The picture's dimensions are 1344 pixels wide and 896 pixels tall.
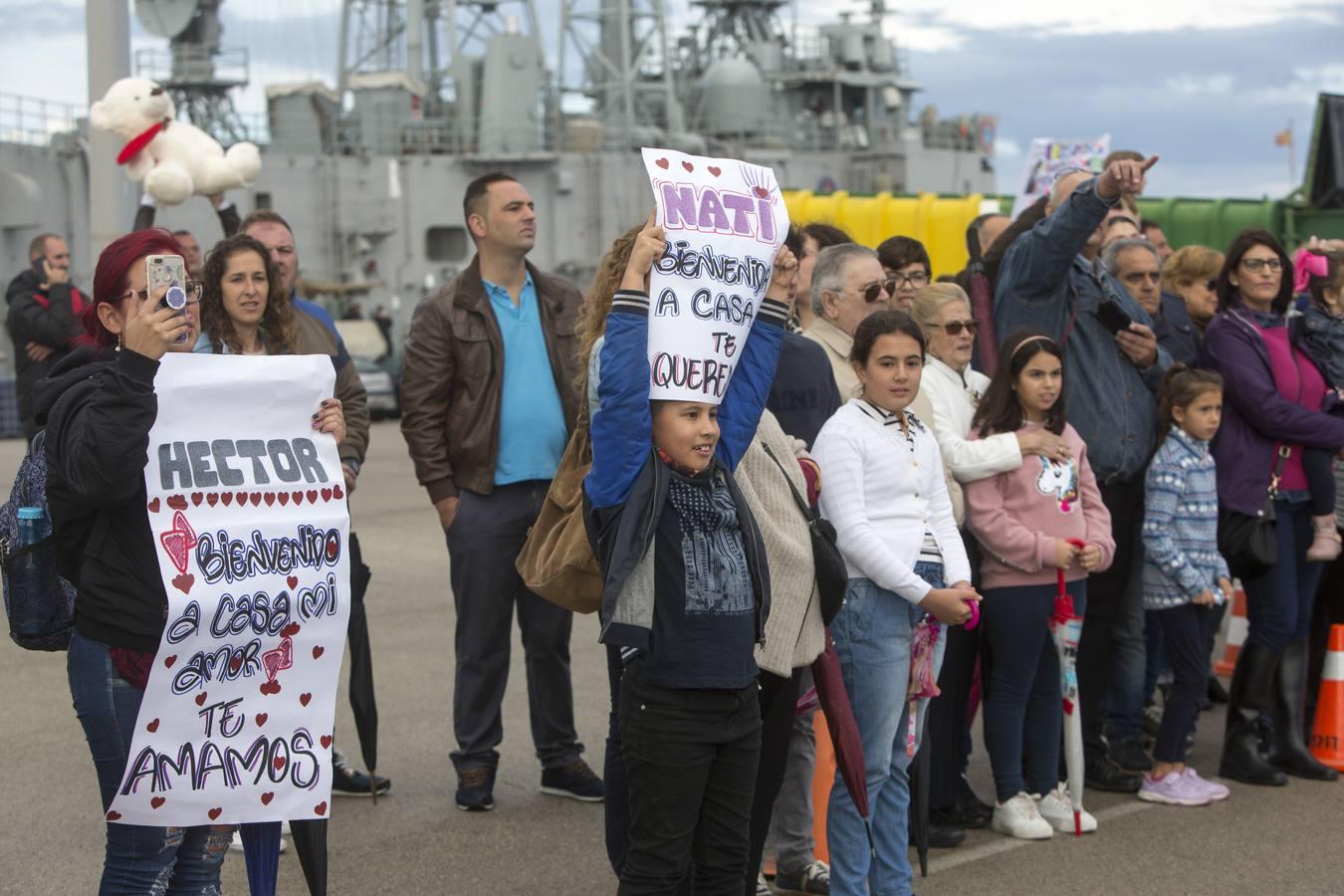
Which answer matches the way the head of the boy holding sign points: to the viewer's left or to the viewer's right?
to the viewer's right

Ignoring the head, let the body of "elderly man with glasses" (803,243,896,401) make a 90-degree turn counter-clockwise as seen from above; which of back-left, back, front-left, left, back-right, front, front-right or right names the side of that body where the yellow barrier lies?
front-left

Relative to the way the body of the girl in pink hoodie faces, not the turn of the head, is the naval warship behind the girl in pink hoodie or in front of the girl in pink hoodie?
behind

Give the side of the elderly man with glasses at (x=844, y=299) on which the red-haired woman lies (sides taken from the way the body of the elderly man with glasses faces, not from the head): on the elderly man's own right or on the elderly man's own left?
on the elderly man's own right

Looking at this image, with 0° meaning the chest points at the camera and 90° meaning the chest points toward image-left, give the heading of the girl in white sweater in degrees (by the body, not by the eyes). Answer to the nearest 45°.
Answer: approximately 315°

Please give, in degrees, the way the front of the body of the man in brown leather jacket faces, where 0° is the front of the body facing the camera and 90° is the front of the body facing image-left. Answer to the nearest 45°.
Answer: approximately 315°

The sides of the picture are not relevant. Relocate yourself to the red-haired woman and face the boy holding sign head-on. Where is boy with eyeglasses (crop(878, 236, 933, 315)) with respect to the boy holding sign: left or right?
left

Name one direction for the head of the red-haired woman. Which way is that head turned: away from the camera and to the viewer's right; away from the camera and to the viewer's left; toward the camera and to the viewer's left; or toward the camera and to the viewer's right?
toward the camera and to the viewer's right

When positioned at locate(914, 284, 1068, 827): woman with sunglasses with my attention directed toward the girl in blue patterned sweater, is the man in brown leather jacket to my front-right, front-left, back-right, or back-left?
back-left
